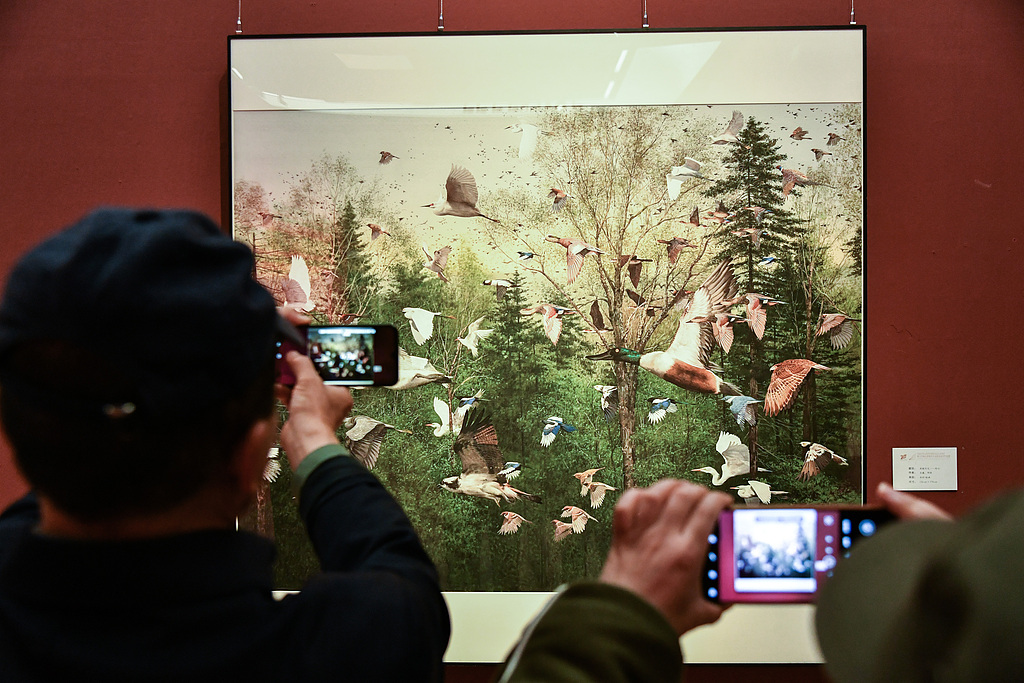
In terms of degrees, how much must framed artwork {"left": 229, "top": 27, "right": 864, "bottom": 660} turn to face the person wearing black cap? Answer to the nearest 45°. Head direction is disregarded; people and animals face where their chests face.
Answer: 0° — it already faces them

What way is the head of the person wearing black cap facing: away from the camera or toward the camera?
away from the camera

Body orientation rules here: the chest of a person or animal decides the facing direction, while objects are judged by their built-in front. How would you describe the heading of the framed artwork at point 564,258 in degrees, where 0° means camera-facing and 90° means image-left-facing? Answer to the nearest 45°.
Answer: approximately 0°
